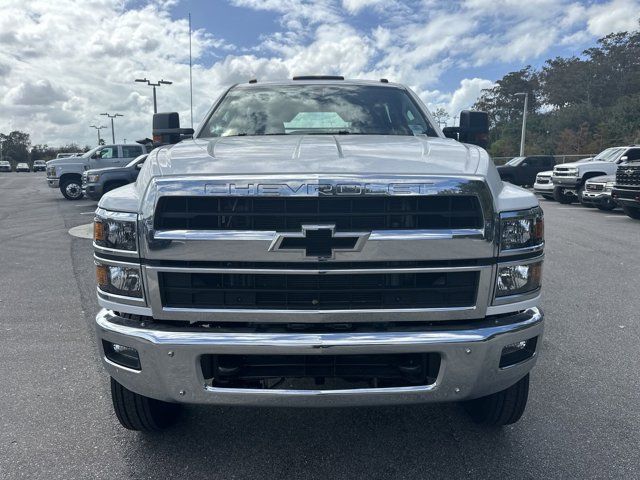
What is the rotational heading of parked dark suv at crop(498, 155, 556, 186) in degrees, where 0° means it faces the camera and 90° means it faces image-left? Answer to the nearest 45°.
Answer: approximately 45°

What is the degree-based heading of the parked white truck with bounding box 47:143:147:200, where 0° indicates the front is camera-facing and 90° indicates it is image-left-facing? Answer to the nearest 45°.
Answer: approximately 45°

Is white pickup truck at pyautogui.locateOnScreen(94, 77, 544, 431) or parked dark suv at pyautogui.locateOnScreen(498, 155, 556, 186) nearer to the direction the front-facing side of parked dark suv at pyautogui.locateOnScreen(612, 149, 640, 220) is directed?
the white pickup truck

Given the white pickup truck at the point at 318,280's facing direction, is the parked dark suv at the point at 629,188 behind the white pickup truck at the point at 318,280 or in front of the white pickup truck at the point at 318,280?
behind

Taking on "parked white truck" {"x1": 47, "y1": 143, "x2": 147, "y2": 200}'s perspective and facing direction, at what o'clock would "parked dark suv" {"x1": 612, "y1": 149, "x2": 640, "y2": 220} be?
The parked dark suv is roughly at 9 o'clock from the parked white truck.

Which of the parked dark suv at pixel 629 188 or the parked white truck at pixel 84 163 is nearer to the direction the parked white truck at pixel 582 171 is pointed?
the parked white truck

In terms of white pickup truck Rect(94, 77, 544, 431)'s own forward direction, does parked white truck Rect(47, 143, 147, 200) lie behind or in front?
behind

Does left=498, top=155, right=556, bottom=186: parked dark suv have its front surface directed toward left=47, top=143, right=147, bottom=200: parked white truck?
yes

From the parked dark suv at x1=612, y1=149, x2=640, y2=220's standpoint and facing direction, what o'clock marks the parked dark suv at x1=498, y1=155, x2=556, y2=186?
the parked dark suv at x1=498, y1=155, x2=556, y2=186 is roughly at 4 o'clock from the parked dark suv at x1=612, y1=149, x2=640, y2=220.
